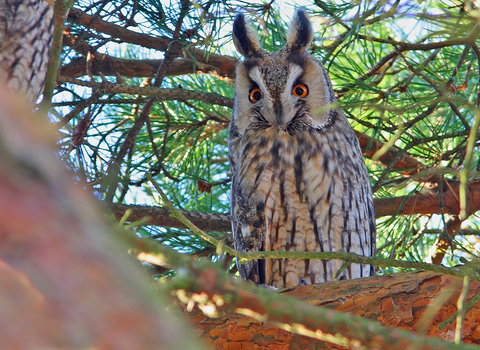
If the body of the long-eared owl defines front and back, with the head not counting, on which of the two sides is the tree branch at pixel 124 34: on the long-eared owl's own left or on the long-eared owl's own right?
on the long-eared owl's own right

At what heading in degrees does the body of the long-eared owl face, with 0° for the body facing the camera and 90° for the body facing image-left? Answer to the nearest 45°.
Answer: approximately 0°

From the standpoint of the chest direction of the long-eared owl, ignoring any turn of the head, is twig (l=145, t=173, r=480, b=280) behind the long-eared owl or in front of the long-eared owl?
in front

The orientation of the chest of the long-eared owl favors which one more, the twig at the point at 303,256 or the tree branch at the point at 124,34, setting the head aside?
the twig
